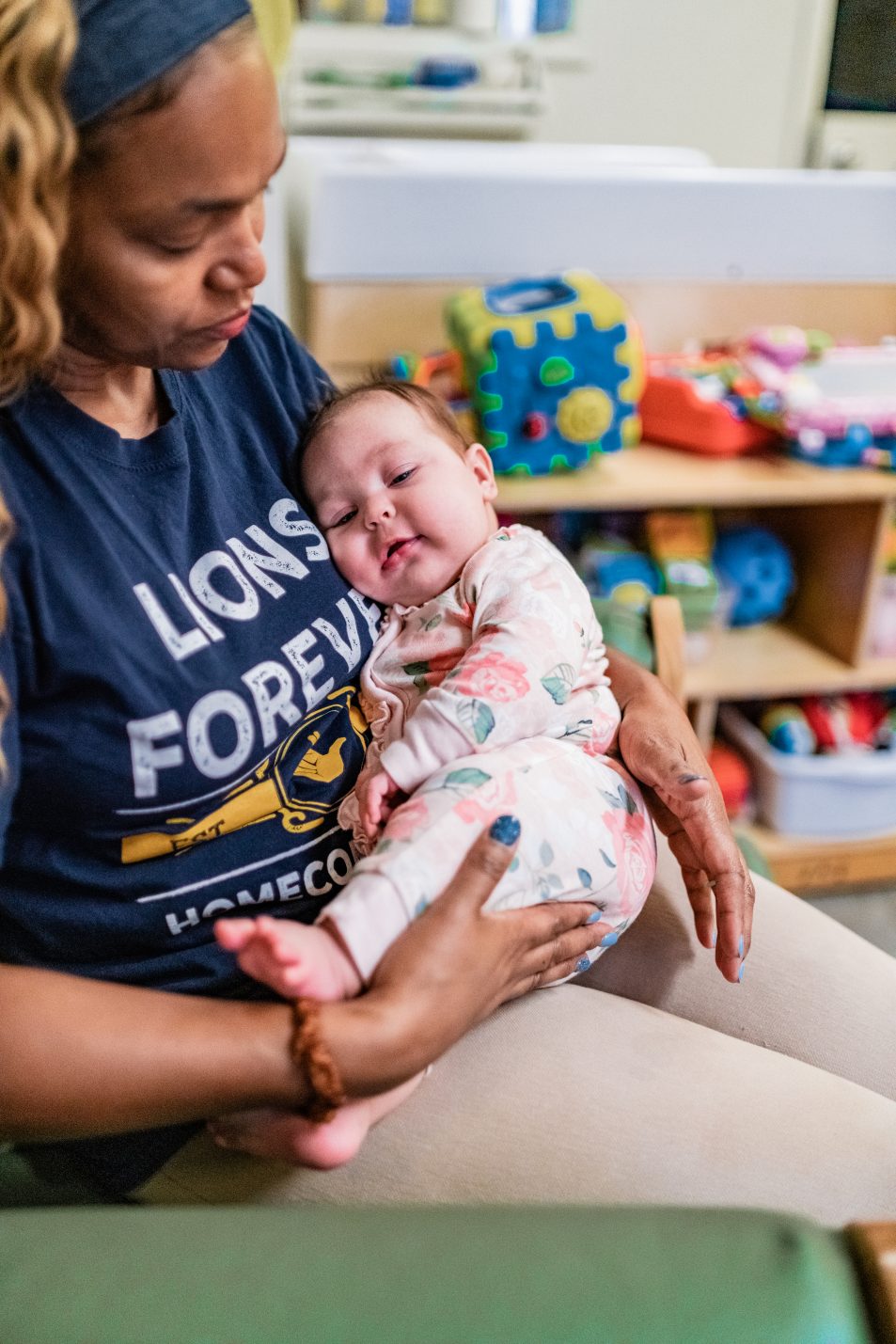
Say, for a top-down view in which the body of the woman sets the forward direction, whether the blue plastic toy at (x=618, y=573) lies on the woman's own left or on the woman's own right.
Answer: on the woman's own left

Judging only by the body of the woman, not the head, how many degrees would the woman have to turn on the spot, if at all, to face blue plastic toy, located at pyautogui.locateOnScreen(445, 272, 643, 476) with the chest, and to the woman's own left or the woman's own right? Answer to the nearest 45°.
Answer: approximately 135° to the woman's own left

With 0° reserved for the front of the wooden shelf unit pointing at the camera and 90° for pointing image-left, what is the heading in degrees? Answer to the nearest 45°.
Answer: approximately 0°

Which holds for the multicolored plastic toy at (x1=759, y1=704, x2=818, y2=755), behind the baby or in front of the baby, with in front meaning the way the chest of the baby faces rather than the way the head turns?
behind
